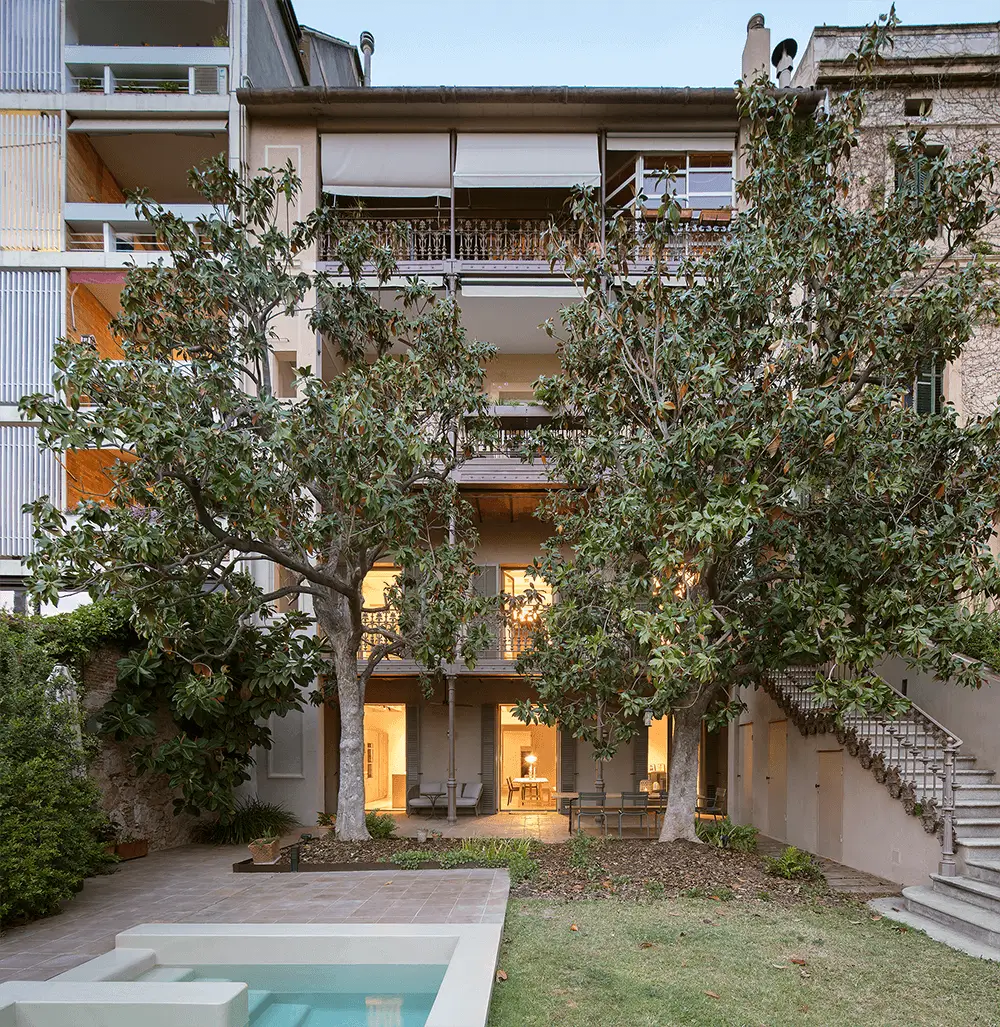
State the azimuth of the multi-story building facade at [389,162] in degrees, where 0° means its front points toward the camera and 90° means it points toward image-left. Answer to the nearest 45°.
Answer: approximately 0°

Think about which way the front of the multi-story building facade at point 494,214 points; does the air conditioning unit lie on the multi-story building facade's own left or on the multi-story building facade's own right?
on the multi-story building facade's own right

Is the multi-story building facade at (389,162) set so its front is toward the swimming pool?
yes

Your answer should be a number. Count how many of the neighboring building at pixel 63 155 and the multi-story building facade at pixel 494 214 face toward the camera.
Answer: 2

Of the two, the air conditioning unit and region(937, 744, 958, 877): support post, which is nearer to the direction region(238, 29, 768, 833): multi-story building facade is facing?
the support post
